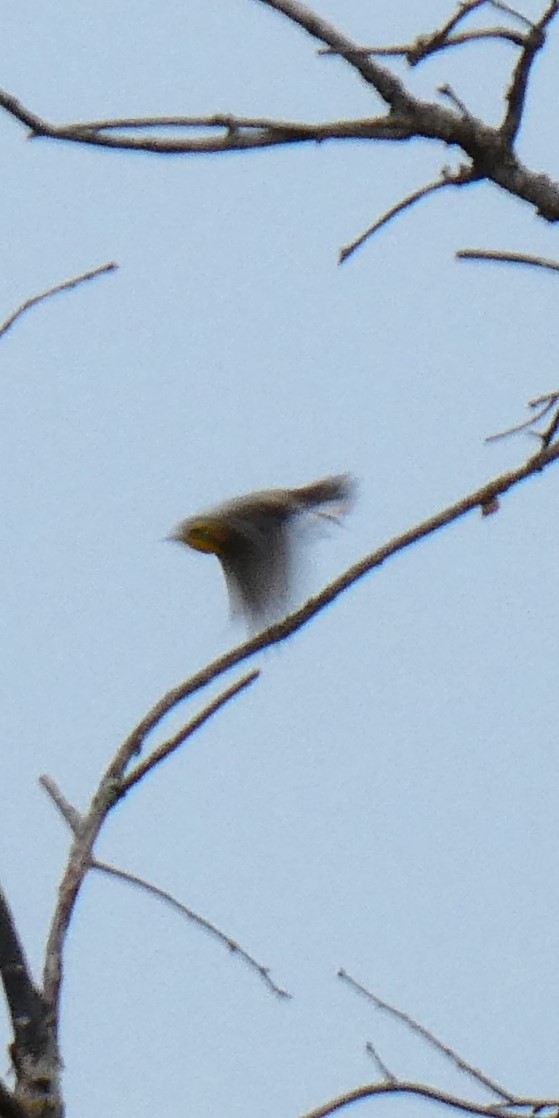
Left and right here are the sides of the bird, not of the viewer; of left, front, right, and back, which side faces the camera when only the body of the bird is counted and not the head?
left

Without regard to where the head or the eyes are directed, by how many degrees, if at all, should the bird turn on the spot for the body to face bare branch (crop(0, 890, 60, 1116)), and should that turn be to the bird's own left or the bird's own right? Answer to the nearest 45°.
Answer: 0° — it already faces it
